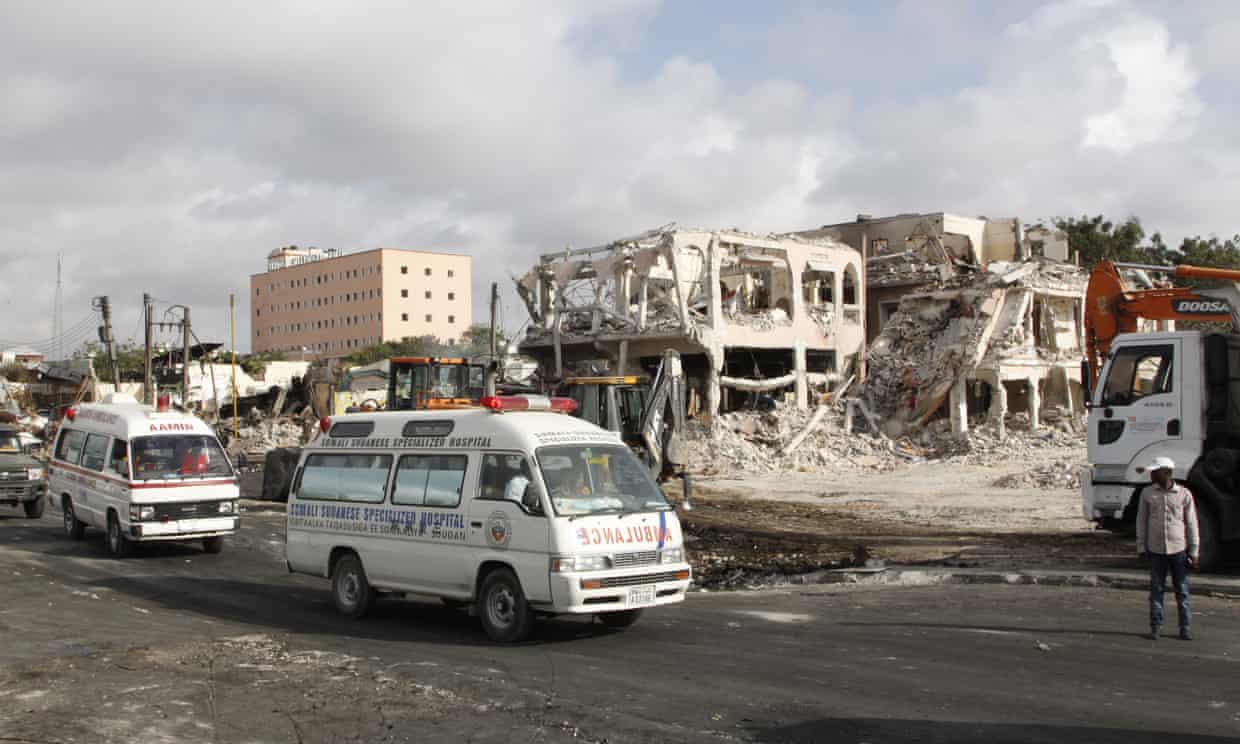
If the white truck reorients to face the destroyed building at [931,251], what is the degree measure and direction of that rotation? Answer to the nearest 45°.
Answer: approximately 90° to its right

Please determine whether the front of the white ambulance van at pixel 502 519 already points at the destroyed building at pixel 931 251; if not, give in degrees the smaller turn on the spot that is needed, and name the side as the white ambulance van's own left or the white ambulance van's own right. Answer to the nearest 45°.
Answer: approximately 90° to the white ambulance van's own left

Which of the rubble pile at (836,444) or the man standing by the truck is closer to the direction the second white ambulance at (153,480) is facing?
the man standing by the truck

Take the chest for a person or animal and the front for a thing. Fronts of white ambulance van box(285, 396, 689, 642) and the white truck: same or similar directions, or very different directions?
very different directions

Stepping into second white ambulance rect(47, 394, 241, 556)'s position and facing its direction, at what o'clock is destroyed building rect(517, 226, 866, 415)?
The destroyed building is roughly at 9 o'clock from the second white ambulance.

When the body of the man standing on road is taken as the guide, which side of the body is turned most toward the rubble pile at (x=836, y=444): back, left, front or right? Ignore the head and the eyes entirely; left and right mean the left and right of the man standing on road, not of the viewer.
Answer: back

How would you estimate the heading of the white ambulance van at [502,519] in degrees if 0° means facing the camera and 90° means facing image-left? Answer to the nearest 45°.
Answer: approximately 315°

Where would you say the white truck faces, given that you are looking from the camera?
facing to the left of the viewer

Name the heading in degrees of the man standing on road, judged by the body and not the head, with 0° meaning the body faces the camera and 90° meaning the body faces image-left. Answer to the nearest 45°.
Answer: approximately 0°

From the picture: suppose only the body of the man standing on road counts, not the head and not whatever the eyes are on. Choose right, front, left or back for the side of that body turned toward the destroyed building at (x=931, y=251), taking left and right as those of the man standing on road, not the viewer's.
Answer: back

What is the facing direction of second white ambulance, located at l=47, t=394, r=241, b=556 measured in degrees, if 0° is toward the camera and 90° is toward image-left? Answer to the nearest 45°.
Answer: approximately 315°
